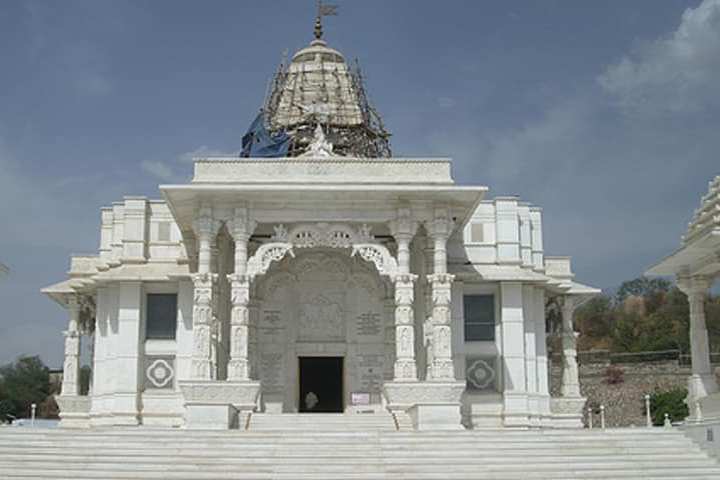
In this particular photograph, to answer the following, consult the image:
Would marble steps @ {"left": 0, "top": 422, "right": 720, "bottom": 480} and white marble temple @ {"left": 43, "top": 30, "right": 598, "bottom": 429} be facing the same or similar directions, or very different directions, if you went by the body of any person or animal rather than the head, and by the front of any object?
same or similar directions

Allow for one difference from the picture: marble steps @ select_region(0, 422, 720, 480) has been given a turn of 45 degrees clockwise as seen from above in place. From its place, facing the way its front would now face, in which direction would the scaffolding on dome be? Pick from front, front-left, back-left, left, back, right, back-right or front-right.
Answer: back-right

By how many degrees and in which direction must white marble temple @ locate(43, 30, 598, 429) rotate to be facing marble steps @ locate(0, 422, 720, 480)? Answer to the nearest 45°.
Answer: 0° — it already faces it

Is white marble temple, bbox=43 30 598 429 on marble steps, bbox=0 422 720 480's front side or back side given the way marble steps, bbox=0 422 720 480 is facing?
on the back side

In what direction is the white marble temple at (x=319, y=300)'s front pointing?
toward the camera

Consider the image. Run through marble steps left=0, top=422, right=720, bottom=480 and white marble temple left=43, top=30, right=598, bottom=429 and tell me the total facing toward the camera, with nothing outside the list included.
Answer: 2

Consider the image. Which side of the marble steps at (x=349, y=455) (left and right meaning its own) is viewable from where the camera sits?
front

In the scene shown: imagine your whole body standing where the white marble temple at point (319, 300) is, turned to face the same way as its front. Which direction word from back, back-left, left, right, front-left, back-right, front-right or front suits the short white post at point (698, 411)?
front-left

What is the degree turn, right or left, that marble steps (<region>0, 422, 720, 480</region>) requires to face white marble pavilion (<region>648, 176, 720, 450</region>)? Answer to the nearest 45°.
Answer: approximately 90° to its left

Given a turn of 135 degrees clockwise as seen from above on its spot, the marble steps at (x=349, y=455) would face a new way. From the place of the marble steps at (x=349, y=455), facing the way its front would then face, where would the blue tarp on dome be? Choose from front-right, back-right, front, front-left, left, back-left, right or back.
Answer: front-right
